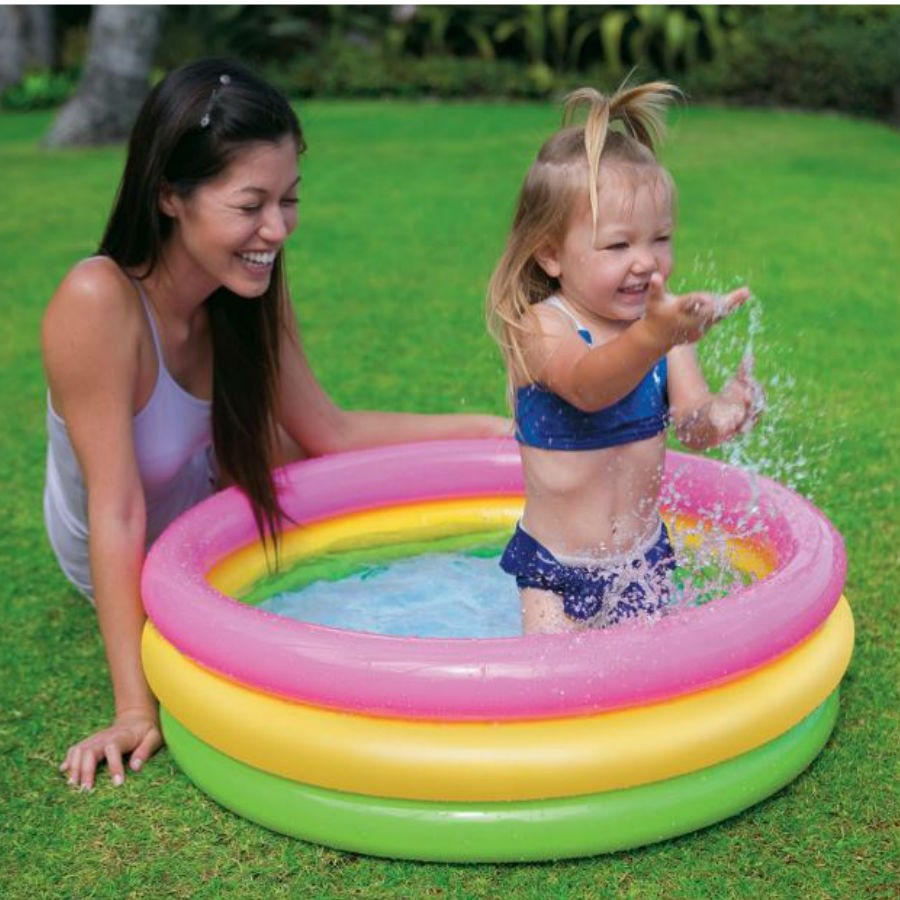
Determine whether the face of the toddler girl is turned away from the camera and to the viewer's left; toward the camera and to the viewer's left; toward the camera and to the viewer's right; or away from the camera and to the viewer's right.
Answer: toward the camera and to the viewer's right

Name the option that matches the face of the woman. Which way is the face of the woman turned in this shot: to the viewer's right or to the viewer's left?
to the viewer's right

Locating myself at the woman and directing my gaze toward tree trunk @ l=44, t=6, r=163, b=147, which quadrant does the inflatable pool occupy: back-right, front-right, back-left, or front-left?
back-right

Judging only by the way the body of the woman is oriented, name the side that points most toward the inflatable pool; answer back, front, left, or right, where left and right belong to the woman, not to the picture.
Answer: front

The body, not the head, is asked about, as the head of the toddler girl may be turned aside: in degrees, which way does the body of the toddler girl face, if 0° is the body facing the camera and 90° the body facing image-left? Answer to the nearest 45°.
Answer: approximately 315°

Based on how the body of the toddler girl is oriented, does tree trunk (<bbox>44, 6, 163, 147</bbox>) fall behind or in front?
behind

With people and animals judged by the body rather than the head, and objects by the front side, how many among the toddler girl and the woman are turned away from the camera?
0

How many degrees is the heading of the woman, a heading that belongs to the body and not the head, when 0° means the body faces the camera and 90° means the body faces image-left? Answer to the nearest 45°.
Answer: approximately 315°

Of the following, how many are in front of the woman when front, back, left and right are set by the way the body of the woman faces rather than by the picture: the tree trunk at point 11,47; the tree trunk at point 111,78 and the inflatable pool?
1

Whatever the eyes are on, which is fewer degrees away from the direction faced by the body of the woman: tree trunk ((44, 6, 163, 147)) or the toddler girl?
the toddler girl

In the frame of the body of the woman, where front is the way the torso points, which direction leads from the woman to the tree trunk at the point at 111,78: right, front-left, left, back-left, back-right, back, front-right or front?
back-left

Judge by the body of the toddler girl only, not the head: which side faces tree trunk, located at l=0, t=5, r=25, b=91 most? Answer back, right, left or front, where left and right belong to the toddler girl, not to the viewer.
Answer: back
